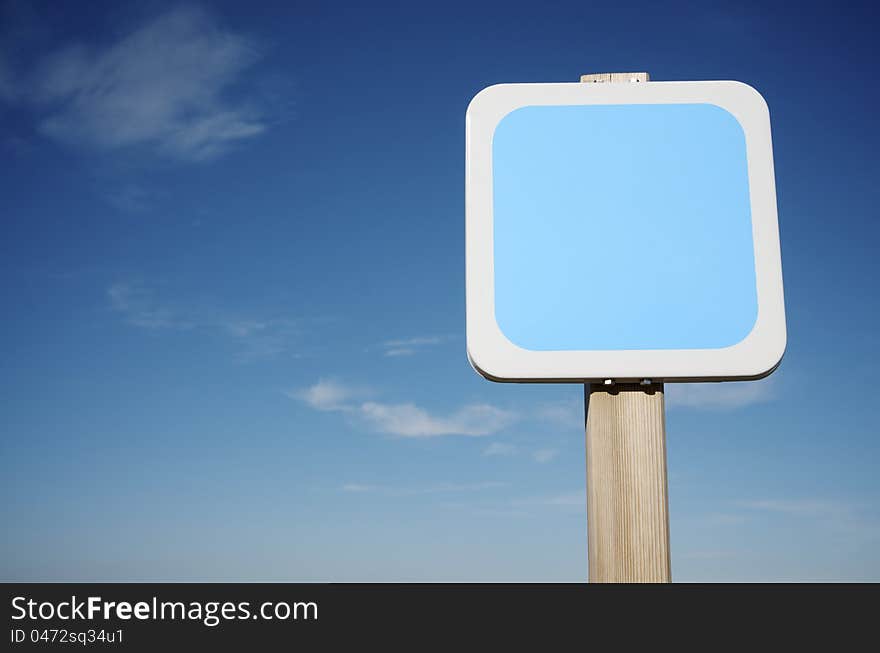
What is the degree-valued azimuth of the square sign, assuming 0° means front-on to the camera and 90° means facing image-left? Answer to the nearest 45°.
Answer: approximately 0°
